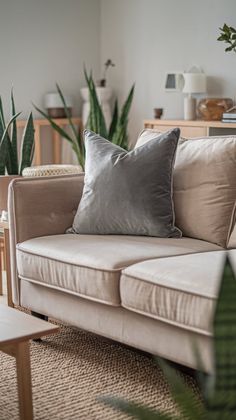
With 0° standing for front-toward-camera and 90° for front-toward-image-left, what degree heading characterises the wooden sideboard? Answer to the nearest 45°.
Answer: approximately 45°

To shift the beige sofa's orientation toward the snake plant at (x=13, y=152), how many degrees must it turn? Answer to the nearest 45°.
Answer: approximately 135° to its right

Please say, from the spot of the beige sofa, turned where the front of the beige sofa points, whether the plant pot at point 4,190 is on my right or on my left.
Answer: on my right

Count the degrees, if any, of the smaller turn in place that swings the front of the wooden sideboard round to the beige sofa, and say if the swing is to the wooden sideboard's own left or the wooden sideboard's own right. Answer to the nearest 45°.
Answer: approximately 45° to the wooden sideboard's own left

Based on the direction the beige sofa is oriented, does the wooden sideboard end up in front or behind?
behind

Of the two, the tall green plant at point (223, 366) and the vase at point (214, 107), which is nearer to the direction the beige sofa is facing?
the tall green plant

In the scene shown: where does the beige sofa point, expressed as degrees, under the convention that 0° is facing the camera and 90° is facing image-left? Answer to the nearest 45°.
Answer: approximately 45°

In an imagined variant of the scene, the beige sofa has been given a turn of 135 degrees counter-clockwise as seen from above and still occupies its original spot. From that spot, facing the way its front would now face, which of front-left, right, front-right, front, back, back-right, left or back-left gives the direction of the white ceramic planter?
left

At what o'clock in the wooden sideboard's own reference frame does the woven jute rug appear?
The woven jute rug is roughly at 11 o'clock from the wooden sideboard.
